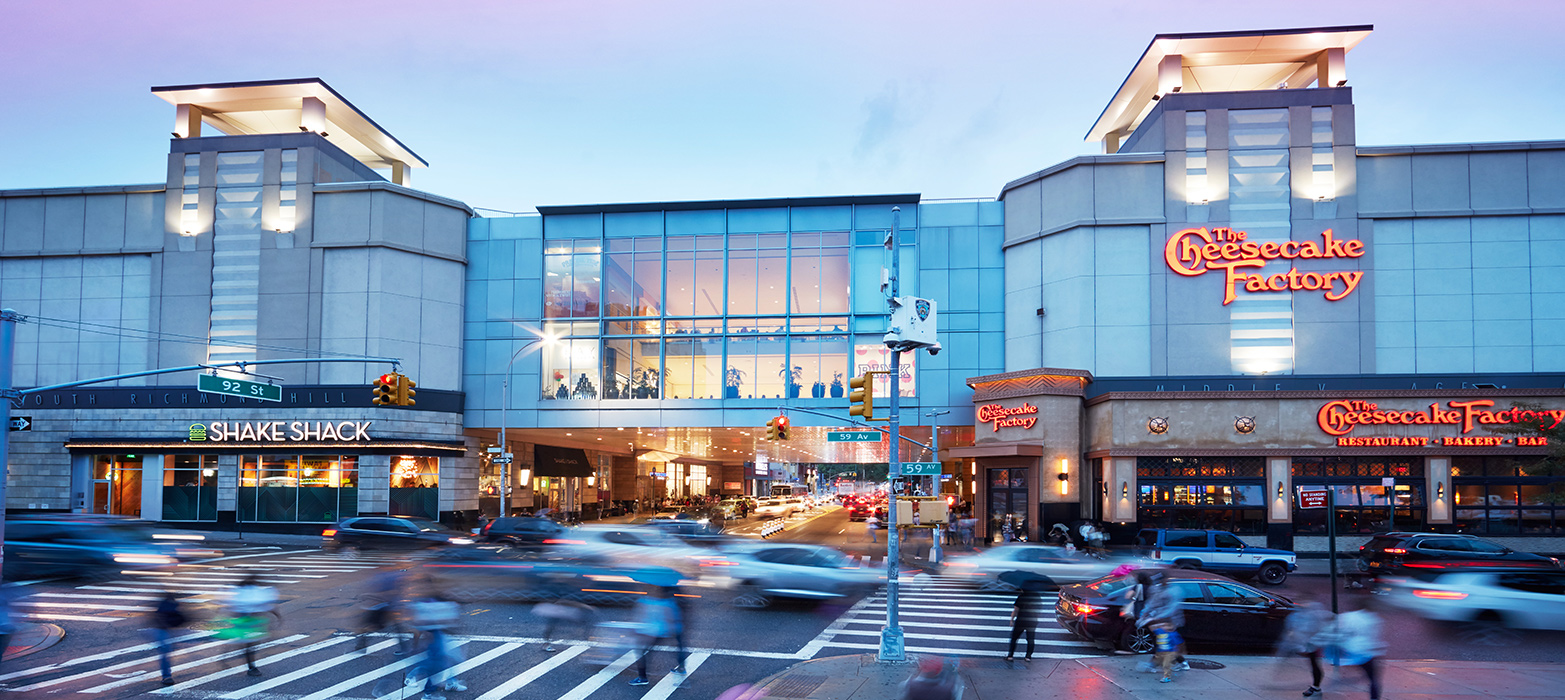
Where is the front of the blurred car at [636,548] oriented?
to the viewer's right

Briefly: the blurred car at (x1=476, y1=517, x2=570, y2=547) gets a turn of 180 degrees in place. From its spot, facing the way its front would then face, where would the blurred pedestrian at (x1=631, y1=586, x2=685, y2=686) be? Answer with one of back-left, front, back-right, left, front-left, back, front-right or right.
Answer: left

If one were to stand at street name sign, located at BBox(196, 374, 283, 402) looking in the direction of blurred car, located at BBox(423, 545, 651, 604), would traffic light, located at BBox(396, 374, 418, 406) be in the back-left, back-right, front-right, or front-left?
front-left

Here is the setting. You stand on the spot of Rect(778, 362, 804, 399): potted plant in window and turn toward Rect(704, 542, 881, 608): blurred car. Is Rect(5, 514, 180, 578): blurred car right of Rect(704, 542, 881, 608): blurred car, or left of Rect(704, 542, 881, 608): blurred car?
right

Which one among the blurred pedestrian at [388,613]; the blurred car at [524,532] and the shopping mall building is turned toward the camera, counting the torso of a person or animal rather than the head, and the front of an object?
the shopping mall building

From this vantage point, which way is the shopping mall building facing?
toward the camera

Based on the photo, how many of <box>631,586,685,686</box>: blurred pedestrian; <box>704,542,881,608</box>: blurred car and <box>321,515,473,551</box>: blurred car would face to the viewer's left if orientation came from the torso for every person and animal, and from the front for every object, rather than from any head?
1

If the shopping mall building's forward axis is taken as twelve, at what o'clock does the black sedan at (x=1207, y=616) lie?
The black sedan is roughly at 12 o'clock from the shopping mall building.

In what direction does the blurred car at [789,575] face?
to the viewer's right
